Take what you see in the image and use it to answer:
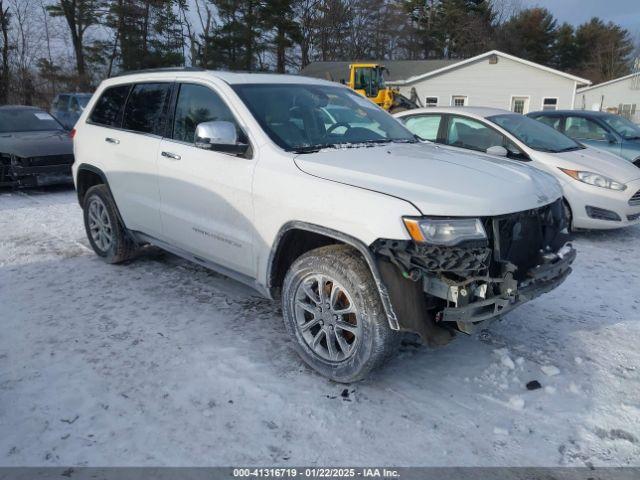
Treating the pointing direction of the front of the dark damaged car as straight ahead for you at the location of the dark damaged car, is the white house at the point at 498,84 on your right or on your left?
on your left

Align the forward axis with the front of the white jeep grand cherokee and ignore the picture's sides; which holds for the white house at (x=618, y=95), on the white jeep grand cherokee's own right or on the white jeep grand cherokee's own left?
on the white jeep grand cherokee's own left

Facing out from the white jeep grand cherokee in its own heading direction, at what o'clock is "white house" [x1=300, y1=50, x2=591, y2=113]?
The white house is roughly at 8 o'clock from the white jeep grand cherokee.

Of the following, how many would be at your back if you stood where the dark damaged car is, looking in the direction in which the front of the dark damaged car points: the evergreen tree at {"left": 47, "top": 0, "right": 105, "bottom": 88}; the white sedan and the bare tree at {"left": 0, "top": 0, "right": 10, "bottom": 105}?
2

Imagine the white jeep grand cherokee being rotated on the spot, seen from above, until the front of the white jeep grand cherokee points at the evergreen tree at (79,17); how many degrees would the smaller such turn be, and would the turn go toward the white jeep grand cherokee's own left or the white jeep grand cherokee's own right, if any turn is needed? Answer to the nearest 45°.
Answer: approximately 180°

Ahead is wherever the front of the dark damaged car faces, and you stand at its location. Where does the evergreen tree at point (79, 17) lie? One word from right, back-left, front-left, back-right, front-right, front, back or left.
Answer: back

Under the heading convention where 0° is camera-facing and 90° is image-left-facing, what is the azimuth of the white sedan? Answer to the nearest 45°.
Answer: approximately 315°

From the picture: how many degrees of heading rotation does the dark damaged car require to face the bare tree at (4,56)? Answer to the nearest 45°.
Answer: approximately 180°

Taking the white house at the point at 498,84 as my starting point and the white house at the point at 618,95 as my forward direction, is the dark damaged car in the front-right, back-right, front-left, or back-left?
back-right

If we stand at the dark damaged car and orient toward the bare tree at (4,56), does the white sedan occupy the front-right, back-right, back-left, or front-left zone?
back-right

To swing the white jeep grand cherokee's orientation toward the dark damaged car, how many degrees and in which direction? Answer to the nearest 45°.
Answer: approximately 180°

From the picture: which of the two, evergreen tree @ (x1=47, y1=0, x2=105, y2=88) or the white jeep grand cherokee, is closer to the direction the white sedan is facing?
the white jeep grand cherokee

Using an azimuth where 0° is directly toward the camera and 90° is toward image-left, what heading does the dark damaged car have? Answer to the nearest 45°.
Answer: approximately 0°
